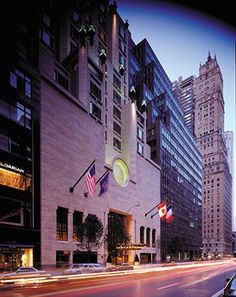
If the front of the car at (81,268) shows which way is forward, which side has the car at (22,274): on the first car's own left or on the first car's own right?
on the first car's own left

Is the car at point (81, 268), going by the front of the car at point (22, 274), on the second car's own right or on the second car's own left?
on the second car's own right

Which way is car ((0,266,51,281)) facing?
to the viewer's left

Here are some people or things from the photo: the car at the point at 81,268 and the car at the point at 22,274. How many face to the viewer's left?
2

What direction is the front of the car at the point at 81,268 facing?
to the viewer's left
